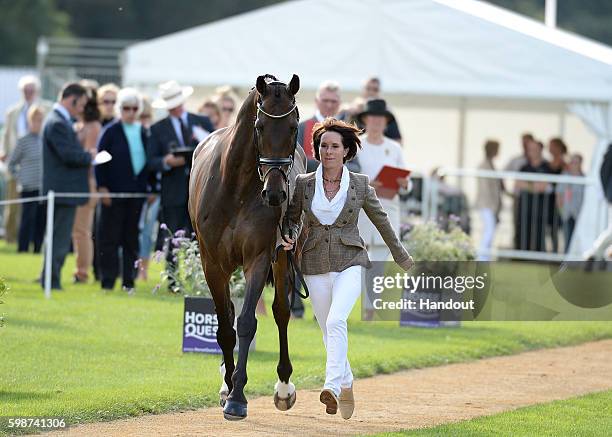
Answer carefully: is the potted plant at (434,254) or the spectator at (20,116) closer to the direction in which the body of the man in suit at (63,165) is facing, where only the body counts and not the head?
the potted plant

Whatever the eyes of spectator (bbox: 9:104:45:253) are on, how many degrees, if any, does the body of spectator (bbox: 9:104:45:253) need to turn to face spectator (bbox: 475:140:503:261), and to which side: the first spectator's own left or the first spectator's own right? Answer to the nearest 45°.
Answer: approximately 45° to the first spectator's own left

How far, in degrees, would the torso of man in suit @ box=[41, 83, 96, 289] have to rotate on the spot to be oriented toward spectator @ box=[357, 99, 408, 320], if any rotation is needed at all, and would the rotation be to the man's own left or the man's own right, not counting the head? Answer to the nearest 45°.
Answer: approximately 45° to the man's own right

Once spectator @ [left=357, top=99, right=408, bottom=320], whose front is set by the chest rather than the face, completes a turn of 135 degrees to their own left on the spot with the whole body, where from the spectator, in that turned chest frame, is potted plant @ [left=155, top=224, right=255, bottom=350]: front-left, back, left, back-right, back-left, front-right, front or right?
back

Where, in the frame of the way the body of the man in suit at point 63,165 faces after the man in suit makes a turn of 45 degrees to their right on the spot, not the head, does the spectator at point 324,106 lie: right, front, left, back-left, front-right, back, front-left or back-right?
front

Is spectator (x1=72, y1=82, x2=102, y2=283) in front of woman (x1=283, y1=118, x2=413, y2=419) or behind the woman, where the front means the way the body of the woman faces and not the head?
behind

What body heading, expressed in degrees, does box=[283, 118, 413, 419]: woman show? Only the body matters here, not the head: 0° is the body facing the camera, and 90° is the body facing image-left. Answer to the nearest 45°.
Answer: approximately 0°

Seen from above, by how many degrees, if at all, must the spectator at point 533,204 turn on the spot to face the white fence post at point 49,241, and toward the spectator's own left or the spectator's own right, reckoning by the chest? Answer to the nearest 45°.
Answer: approximately 45° to the spectator's own right
